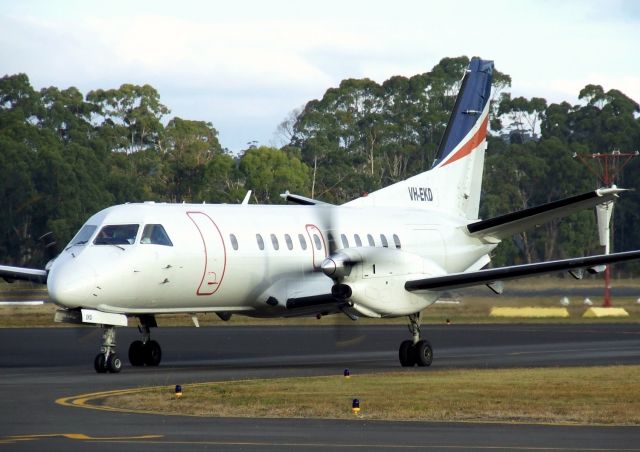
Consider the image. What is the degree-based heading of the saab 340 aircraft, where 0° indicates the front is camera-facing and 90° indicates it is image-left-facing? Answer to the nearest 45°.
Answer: approximately 45°
